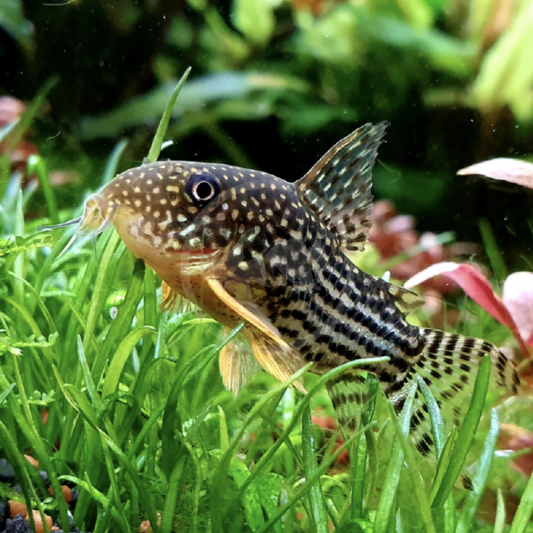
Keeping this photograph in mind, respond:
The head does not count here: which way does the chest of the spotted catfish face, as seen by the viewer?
to the viewer's left

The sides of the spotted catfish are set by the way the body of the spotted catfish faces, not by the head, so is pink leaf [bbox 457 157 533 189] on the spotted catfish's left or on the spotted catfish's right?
on the spotted catfish's right
